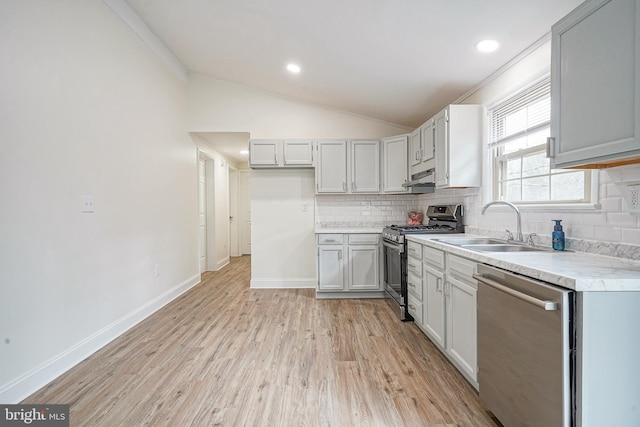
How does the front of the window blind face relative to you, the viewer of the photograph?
facing the viewer and to the left of the viewer

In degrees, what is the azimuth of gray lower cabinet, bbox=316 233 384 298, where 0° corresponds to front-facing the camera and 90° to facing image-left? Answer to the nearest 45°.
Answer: approximately 0°

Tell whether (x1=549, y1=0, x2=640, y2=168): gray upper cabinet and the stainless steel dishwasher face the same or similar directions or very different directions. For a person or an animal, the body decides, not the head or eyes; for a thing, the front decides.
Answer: same or similar directions

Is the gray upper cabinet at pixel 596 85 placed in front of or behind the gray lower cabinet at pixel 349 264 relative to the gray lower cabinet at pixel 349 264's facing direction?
in front

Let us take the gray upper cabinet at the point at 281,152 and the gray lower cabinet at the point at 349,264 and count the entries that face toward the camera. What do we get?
2

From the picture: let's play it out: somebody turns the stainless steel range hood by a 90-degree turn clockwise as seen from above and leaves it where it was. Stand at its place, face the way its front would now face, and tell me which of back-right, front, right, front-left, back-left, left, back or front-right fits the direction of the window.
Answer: back

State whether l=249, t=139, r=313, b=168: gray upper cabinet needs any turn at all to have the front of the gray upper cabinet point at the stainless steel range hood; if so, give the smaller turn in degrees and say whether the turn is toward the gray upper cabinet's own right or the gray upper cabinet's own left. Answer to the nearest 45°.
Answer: approximately 45° to the gray upper cabinet's own left

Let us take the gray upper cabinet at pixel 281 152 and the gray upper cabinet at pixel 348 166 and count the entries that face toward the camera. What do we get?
2

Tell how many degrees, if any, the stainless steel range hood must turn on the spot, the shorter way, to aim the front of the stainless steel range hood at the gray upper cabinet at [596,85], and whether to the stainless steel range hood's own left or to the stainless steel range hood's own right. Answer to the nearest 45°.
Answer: approximately 45° to the stainless steel range hood's own left

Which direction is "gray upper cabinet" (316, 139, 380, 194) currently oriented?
toward the camera

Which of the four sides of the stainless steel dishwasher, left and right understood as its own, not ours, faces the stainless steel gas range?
right

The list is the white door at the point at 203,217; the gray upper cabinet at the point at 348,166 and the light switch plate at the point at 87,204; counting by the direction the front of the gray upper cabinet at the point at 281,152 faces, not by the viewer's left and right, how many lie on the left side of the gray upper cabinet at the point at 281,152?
1

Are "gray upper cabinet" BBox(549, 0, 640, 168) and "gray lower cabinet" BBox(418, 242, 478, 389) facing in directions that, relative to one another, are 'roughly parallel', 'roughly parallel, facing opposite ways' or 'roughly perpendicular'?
roughly parallel

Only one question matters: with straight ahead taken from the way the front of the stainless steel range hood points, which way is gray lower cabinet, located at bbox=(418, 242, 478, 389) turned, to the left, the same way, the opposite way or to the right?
the same way
